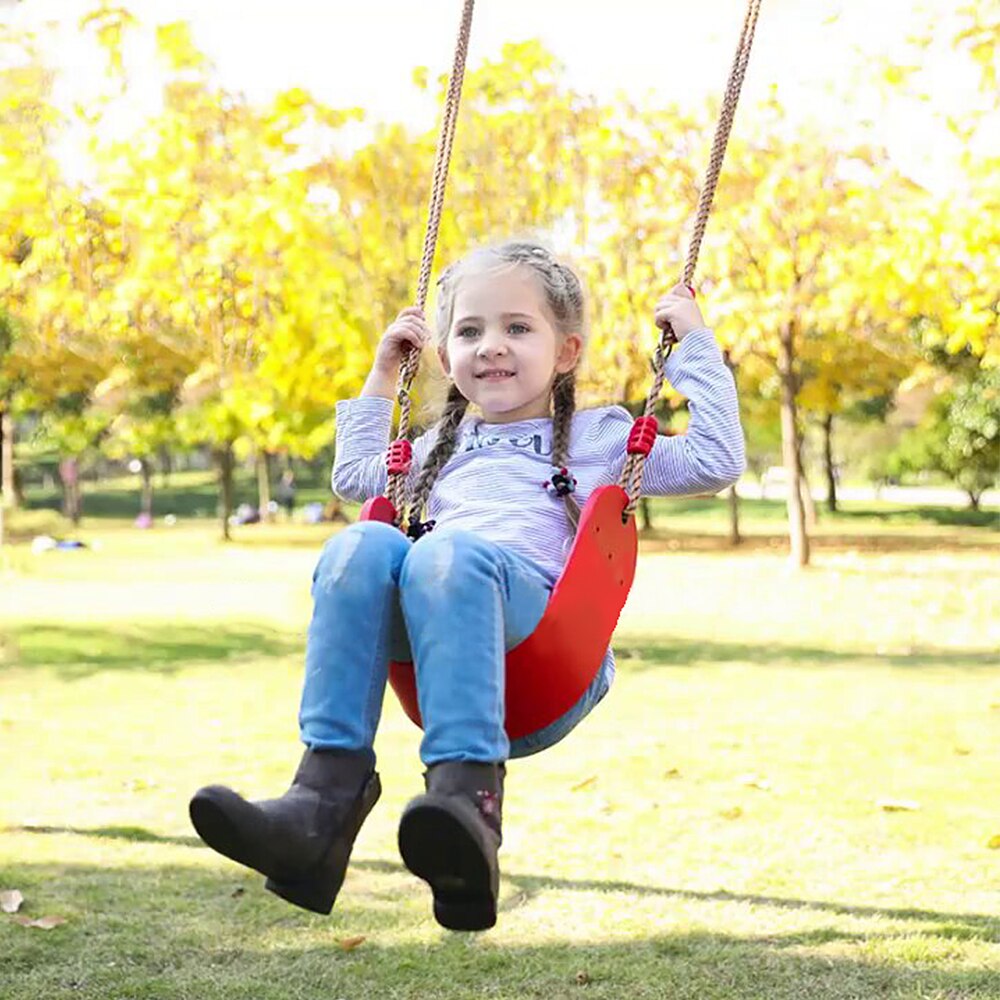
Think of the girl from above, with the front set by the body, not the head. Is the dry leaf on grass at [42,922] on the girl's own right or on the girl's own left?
on the girl's own right

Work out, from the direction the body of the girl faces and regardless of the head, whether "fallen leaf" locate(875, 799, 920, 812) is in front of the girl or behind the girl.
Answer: behind

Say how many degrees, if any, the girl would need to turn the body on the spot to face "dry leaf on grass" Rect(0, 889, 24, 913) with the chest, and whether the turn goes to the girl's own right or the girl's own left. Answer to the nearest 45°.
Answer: approximately 90° to the girl's own right

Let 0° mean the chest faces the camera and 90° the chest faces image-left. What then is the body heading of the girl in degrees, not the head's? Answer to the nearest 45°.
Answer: approximately 45°

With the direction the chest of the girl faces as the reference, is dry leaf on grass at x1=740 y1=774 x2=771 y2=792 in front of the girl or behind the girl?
behind
